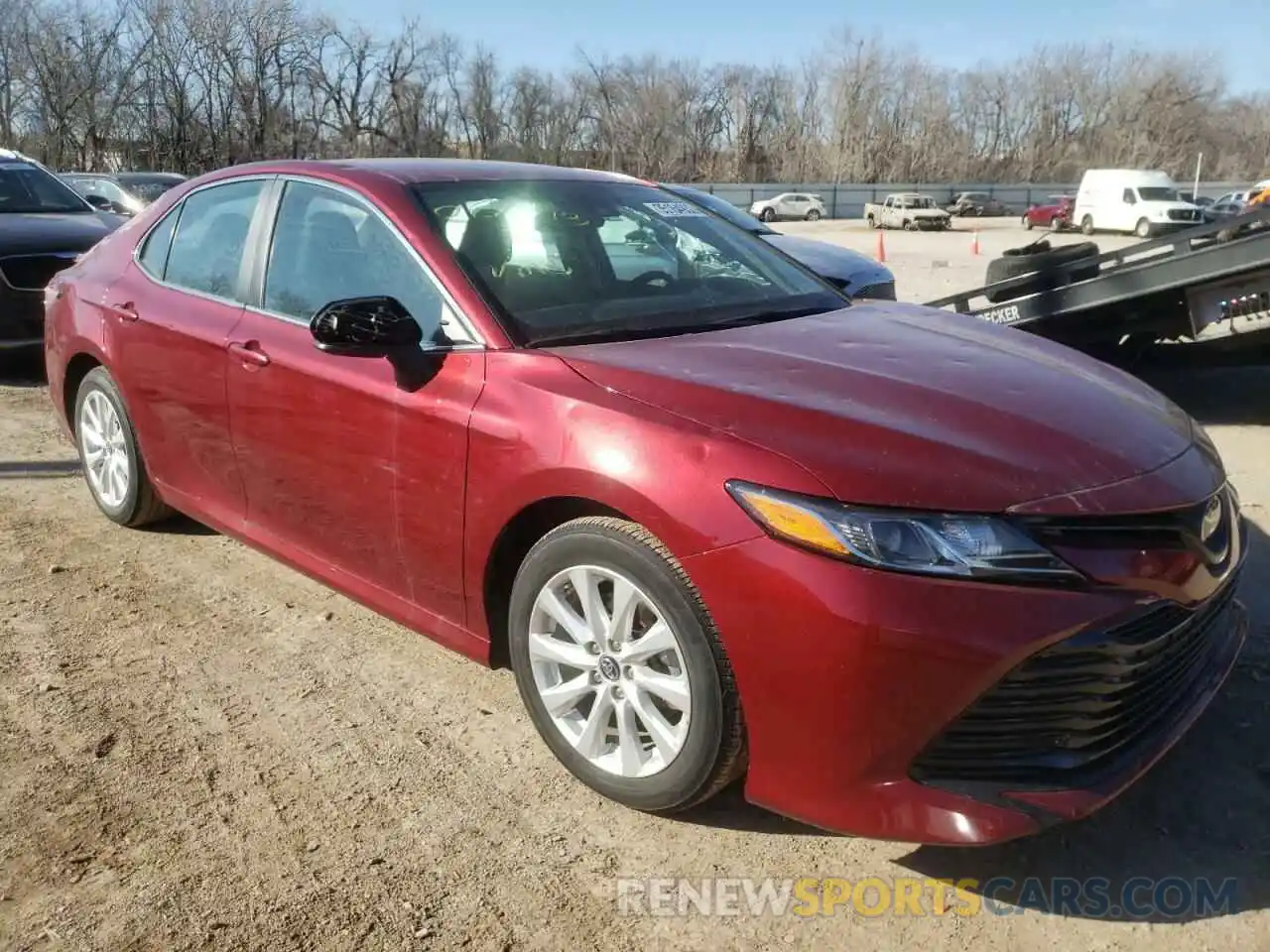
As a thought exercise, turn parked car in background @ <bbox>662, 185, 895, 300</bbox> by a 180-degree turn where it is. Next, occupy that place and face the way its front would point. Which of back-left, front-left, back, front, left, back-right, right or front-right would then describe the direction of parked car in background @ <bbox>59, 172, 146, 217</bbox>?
front

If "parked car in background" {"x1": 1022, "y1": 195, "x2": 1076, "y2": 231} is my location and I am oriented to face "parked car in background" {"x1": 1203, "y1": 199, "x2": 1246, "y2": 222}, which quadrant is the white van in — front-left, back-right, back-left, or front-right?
front-right

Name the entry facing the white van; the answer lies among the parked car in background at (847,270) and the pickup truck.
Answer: the pickup truck

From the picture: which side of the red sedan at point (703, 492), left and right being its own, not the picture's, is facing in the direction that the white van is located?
left

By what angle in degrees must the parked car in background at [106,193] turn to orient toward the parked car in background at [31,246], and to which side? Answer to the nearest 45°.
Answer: approximately 45° to its right

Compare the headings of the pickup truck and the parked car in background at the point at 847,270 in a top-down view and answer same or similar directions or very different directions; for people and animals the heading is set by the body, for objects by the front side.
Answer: same or similar directions

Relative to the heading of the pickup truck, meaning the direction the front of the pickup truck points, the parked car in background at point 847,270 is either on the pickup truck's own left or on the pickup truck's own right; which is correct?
on the pickup truck's own right

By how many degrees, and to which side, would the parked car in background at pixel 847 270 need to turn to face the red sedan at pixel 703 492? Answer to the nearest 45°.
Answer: approximately 45° to its right

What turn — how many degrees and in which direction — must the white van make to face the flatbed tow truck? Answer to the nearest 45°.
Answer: approximately 45° to its right

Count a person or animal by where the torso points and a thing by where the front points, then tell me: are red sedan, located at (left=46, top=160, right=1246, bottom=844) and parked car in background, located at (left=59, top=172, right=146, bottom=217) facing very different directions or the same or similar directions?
same or similar directions

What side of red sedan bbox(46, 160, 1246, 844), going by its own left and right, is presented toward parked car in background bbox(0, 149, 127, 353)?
back

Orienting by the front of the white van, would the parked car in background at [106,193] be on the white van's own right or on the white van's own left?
on the white van's own right

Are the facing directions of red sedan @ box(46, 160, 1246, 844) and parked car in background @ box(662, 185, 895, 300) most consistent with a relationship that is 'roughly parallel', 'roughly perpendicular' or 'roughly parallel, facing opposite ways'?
roughly parallel

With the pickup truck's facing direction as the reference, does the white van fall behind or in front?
in front

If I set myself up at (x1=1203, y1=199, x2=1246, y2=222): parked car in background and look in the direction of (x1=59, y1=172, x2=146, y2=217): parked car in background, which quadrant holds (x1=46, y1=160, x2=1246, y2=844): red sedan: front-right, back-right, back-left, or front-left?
front-left

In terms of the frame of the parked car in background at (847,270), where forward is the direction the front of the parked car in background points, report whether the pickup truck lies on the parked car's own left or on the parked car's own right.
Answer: on the parked car's own left

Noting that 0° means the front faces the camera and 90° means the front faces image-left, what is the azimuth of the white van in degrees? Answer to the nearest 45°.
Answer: approximately 315°

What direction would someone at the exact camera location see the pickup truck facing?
facing the viewer and to the right of the viewer

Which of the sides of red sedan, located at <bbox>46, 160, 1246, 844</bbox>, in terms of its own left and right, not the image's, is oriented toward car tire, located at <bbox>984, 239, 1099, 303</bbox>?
left

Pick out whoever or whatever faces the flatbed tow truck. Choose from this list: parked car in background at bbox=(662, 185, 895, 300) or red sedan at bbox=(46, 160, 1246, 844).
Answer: the parked car in background
